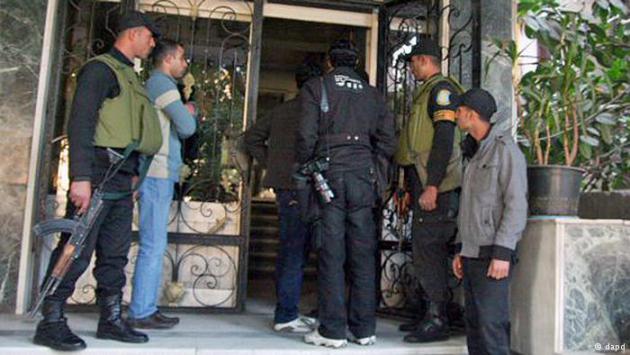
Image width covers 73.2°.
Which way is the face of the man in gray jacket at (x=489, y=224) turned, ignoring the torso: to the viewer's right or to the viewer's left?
to the viewer's left

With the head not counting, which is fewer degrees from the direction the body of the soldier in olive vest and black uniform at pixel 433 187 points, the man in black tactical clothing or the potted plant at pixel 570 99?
the man in black tactical clothing

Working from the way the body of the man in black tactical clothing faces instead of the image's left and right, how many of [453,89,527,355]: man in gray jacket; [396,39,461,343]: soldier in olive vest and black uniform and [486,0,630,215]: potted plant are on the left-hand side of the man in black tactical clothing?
0

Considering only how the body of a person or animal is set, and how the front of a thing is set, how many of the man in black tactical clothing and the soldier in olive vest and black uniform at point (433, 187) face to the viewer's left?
1

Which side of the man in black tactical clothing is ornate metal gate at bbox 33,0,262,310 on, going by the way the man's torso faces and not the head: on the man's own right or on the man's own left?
on the man's own left

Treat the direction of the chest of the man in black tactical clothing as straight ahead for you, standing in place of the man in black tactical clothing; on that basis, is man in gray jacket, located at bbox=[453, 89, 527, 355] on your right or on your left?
on your right

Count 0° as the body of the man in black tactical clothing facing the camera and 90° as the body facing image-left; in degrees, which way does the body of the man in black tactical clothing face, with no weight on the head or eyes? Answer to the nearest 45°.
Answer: approximately 180°

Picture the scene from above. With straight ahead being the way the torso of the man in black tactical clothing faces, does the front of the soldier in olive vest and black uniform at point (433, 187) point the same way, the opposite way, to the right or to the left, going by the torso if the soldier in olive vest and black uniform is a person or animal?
to the left

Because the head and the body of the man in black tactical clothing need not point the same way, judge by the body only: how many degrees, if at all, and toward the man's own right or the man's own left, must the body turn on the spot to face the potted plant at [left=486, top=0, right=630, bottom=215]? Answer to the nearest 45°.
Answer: approximately 90° to the man's own right

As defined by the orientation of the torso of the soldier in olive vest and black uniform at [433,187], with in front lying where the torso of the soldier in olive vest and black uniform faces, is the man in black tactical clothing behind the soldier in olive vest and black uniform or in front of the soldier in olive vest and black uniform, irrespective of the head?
in front

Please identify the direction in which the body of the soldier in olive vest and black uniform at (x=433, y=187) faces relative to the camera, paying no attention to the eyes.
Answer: to the viewer's left

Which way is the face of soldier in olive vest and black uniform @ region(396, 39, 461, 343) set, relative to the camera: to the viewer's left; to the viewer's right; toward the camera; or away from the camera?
to the viewer's left

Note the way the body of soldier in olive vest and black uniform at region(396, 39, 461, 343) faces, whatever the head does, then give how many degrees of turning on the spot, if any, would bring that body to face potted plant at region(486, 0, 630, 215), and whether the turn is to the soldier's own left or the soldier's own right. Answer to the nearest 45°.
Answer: approximately 135° to the soldier's own right

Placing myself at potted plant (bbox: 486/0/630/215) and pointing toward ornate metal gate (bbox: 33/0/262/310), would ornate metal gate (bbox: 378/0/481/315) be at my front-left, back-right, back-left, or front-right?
front-right
